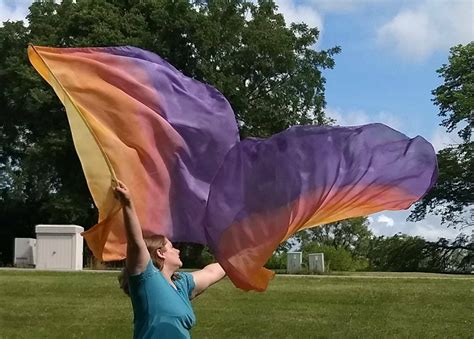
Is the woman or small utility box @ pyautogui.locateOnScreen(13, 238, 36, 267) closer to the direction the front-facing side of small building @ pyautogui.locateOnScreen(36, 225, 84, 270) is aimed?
the woman

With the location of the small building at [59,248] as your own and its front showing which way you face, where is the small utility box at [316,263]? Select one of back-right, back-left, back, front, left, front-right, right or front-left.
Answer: left

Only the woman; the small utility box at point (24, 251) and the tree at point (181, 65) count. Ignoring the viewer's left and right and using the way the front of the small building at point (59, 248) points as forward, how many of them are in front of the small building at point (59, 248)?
1

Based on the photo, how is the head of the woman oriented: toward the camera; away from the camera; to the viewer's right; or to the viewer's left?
to the viewer's right

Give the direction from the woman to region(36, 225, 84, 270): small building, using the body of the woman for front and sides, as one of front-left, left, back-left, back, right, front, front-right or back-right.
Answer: back-left
